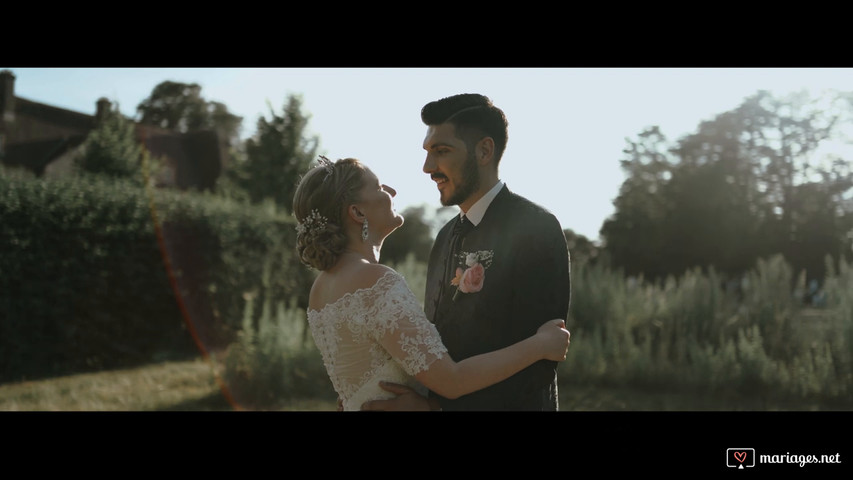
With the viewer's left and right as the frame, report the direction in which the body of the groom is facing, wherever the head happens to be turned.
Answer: facing the viewer and to the left of the viewer

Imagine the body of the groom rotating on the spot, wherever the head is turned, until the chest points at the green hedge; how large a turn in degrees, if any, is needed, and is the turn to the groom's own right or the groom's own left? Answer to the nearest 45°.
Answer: approximately 90° to the groom's own right

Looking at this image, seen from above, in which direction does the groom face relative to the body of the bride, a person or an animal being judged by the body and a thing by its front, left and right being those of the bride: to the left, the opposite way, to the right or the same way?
the opposite way

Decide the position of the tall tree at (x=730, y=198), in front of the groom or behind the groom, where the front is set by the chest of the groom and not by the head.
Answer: behind

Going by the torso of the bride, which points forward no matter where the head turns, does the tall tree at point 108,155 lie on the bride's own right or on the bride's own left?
on the bride's own left

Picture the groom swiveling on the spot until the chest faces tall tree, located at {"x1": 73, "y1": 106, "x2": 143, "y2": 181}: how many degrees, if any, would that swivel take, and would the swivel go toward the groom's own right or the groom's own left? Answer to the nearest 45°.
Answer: approximately 90° to the groom's own right

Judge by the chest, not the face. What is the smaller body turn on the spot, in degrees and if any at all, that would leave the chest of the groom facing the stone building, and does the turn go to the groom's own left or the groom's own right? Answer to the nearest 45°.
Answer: approximately 90° to the groom's own right

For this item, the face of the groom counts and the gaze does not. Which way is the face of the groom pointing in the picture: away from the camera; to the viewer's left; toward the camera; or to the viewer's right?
to the viewer's left

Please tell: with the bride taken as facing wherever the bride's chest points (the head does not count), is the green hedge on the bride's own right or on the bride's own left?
on the bride's own left

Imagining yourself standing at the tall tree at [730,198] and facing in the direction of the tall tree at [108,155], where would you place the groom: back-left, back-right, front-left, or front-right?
front-left

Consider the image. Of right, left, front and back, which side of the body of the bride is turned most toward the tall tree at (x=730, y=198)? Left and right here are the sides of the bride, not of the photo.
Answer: front

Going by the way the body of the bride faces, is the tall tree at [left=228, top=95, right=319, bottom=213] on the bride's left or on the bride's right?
on the bride's left
